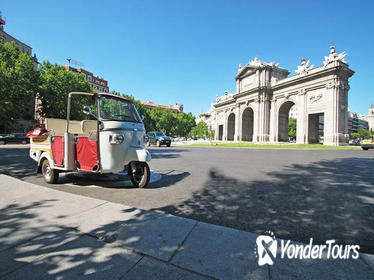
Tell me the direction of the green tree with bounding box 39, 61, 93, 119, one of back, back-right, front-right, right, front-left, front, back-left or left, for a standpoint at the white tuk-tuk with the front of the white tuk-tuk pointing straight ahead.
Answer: back-left

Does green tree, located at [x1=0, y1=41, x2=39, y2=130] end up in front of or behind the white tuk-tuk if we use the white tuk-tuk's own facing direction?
behind

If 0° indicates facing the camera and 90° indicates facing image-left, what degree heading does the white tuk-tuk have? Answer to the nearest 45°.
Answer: approximately 315°

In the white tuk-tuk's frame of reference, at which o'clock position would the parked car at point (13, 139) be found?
The parked car is roughly at 7 o'clock from the white tuk-tuk.
